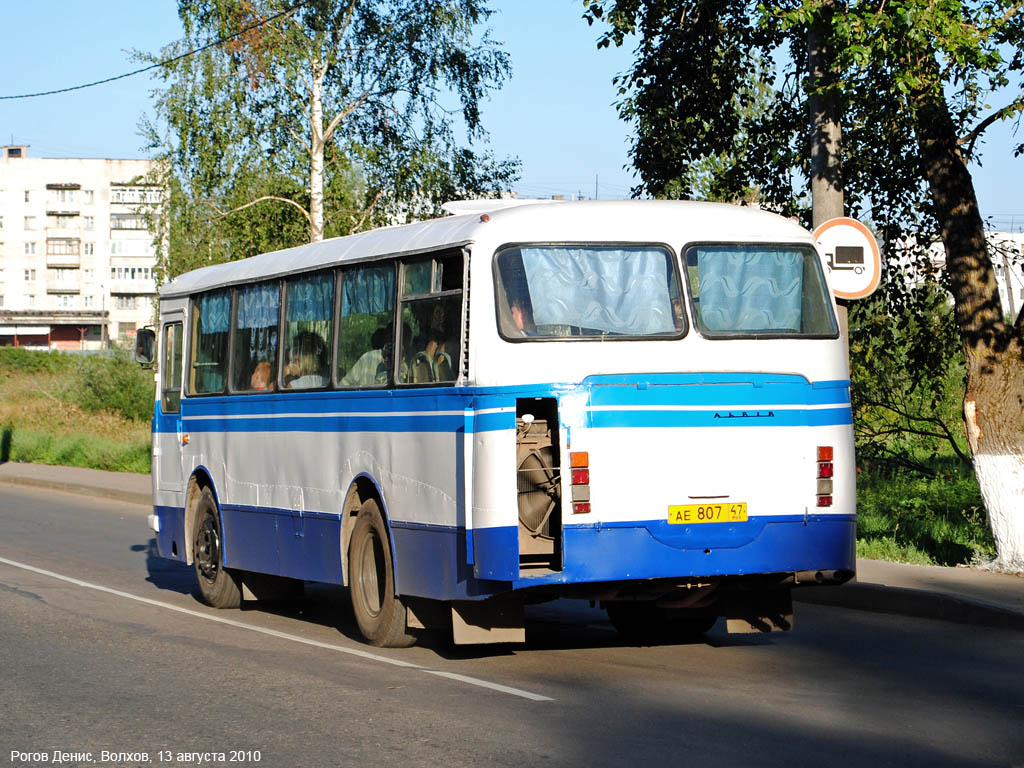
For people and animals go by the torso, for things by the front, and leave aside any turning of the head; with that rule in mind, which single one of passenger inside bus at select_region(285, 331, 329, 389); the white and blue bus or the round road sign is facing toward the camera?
the round road sign

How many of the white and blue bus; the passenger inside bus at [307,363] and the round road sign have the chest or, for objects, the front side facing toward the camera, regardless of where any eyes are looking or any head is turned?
1

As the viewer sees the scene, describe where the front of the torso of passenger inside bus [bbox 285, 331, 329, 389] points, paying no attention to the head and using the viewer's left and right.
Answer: facing away from the viewer and to the left of the viewer

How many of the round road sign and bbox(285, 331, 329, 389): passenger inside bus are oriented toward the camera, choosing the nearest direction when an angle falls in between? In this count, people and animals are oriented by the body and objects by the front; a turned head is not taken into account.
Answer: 1

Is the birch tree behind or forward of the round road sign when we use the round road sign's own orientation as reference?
behind

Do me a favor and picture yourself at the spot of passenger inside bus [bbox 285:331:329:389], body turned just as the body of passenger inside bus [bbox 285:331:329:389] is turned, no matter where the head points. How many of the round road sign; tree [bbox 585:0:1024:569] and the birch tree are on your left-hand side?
0

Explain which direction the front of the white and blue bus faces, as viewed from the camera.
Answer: facing away from the viewer and to the left of the viewer

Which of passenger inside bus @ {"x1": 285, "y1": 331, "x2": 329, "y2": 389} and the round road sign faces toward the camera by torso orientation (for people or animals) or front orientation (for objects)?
the round road sign

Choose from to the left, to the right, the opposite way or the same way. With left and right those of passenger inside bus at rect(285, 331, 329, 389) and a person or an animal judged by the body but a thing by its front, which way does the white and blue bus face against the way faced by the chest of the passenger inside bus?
the same way

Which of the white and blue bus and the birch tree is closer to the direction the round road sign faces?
the white and blue bus

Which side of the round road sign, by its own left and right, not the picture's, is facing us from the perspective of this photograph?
front

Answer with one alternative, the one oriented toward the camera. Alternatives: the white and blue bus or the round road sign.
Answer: the round road sign
